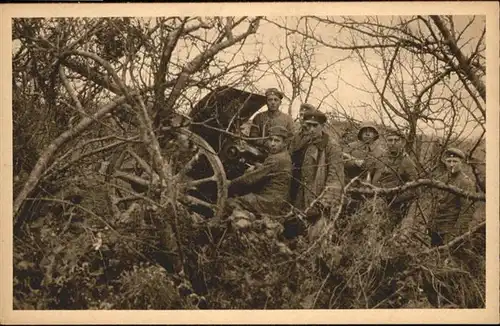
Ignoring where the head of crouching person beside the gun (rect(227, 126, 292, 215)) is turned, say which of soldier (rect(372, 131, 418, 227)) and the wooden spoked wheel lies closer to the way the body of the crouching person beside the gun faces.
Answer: the wooden spoked wheel

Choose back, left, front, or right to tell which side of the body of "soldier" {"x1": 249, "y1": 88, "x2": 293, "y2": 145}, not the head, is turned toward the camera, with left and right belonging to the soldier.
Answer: front

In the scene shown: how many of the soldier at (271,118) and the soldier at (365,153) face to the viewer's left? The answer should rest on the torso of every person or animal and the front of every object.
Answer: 0

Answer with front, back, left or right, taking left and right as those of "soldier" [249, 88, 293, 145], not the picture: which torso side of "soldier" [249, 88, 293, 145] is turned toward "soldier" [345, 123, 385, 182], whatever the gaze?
left

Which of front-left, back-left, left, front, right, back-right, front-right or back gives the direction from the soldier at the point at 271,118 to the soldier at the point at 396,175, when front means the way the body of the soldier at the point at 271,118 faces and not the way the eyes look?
left

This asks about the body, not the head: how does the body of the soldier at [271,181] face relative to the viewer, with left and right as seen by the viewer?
facing to the left of the viewer

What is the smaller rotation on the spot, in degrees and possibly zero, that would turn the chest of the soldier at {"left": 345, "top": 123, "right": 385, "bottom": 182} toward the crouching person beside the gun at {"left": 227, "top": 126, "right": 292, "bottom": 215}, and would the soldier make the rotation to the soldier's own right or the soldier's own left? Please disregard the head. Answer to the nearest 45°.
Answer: approximately 90° to the soldier's own right
